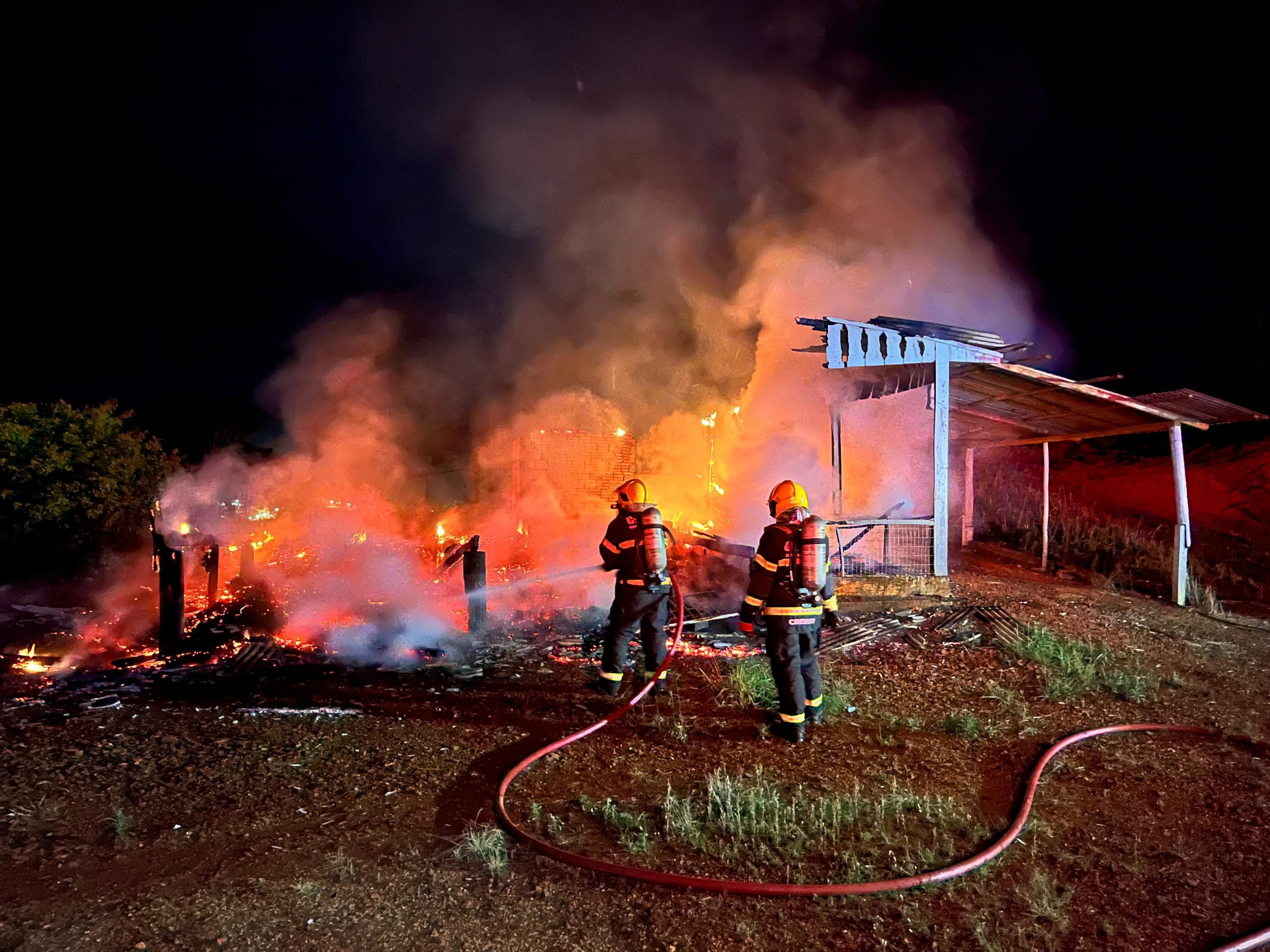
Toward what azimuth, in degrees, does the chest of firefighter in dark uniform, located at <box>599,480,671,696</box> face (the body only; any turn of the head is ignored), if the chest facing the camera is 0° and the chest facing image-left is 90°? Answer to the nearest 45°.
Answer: approximately 135°

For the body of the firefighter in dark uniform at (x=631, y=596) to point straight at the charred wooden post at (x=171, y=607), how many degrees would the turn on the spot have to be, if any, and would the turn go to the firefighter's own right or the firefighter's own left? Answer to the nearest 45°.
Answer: approximately 45° to the firefighter's own left

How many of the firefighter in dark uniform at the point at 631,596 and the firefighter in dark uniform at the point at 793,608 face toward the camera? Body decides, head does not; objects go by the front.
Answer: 0

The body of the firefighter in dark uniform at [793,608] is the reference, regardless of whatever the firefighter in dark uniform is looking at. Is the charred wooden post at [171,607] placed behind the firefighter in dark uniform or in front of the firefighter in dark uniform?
in front

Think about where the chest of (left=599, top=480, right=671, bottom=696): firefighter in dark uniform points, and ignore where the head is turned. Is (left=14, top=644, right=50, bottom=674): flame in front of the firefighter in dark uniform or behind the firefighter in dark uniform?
in front

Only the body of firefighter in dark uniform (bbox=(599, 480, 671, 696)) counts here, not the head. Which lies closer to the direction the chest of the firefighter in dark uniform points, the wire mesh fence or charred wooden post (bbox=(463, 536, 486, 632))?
the charred wooden post

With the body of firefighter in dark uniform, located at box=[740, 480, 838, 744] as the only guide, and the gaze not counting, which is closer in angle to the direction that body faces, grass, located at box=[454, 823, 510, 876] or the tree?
the tree

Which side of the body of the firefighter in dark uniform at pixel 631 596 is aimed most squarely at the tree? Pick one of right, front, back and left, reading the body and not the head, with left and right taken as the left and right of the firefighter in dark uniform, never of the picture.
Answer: front

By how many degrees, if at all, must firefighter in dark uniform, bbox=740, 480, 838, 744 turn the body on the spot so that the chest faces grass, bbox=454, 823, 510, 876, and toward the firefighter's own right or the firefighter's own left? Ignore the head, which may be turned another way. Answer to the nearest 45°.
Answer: approximately 90° to the firefighter's own left

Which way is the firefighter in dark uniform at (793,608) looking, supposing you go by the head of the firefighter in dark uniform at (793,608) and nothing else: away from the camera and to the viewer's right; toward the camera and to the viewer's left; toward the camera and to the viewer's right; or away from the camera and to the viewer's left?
away from the camera and to the viewer's left

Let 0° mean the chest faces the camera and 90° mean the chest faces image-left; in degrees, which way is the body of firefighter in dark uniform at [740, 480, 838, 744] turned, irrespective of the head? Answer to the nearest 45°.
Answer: approximately 135°
